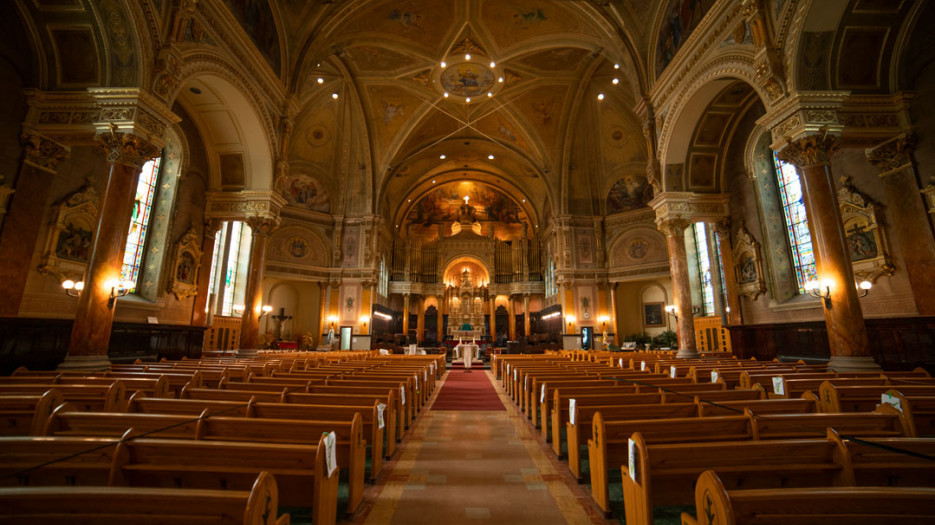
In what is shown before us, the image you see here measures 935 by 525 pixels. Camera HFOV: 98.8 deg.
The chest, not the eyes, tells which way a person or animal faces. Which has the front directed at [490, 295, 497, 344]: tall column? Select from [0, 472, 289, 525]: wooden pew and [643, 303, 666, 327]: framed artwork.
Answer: the wooden pew

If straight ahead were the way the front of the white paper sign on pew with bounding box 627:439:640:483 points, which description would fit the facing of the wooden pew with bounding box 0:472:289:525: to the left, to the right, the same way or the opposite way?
to the right

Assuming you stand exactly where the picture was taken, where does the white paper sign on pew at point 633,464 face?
facing to the left of the viewer

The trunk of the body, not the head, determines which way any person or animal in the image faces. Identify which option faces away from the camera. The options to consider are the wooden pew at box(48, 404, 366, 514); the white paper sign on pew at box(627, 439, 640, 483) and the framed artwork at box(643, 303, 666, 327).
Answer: the wooden pew

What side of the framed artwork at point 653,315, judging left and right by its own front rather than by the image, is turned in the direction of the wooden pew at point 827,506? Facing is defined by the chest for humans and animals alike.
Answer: front

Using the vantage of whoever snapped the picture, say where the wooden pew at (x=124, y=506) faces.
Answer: facing away from the viewer and to the right of the viewer

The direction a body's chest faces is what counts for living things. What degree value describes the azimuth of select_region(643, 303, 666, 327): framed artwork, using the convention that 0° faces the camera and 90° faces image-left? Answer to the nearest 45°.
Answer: approximately 0°

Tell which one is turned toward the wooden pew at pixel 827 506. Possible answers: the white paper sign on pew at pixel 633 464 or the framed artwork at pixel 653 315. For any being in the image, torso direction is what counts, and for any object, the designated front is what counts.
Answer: the framed artwork

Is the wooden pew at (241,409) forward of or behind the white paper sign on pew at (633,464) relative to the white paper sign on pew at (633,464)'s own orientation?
forward

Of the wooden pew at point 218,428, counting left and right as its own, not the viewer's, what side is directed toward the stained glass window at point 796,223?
right

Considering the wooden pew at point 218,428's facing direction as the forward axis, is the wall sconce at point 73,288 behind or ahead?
ahead

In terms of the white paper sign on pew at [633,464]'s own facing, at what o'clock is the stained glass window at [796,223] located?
The stained glass window is roughly at 4 o'clock from the white paper sign on pew.

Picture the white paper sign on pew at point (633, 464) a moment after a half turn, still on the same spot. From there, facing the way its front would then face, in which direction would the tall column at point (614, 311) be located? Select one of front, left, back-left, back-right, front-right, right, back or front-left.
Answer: left

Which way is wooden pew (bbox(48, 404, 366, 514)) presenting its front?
away from the camera

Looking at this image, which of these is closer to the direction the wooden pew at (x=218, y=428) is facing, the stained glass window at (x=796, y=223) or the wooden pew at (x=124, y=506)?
the stained glass window

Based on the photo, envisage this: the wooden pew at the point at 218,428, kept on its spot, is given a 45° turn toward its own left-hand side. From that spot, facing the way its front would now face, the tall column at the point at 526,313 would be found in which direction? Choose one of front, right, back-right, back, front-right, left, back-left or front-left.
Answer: right

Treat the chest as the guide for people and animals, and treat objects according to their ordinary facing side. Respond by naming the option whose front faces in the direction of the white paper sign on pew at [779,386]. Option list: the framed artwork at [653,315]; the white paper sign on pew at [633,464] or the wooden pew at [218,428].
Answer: the framed artwork
